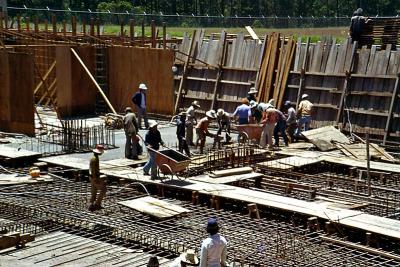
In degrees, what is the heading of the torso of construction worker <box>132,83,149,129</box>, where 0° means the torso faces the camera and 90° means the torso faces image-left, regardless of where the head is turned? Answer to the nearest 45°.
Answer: approximately 315°

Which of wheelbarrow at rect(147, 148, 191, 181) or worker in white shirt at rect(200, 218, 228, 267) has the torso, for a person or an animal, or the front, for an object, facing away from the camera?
the worker in white shirt

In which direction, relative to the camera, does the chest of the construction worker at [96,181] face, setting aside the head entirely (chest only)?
to the viewer's right

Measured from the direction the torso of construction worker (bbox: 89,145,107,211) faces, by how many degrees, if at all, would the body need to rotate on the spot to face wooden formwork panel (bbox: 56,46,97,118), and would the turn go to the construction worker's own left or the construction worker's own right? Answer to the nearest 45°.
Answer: approximately 90° to the construction worker's own left

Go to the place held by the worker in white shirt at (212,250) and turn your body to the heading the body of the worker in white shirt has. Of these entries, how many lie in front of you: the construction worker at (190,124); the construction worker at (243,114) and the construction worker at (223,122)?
3

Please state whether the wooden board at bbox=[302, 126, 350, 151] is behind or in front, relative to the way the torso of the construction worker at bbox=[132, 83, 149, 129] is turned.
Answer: in front
